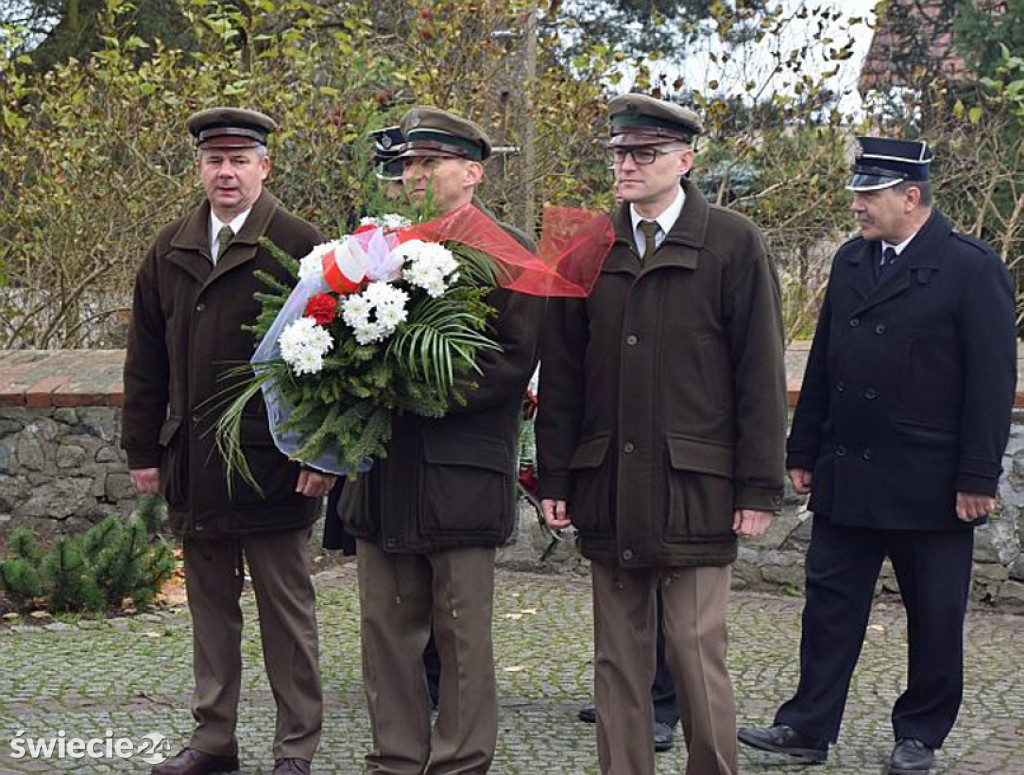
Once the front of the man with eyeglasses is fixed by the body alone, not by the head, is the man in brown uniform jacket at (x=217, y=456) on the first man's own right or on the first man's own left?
on the first man's own right

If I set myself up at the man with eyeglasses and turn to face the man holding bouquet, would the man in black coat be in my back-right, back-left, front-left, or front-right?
back-right

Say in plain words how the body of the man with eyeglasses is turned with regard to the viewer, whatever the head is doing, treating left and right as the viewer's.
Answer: facing the viewer and to the left of the viewer

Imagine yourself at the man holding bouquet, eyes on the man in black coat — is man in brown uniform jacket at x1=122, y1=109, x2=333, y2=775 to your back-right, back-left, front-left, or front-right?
back-left

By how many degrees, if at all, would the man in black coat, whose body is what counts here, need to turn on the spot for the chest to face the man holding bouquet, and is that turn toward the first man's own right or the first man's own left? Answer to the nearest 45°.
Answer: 0° — they already face them

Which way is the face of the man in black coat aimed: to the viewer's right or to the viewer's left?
to the viewer's left

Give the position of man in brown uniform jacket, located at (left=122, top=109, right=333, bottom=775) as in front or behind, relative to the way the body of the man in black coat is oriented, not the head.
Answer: in front

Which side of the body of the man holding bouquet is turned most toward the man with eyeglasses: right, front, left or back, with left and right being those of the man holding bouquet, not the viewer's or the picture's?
left

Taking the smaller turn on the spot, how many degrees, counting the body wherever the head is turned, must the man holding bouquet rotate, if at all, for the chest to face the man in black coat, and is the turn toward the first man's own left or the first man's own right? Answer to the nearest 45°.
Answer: approximately 135° to the first man's own left

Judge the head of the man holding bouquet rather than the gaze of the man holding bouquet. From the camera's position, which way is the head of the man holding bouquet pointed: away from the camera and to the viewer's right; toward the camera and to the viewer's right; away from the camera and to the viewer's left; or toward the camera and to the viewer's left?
toward the camera and to the viewer's left
